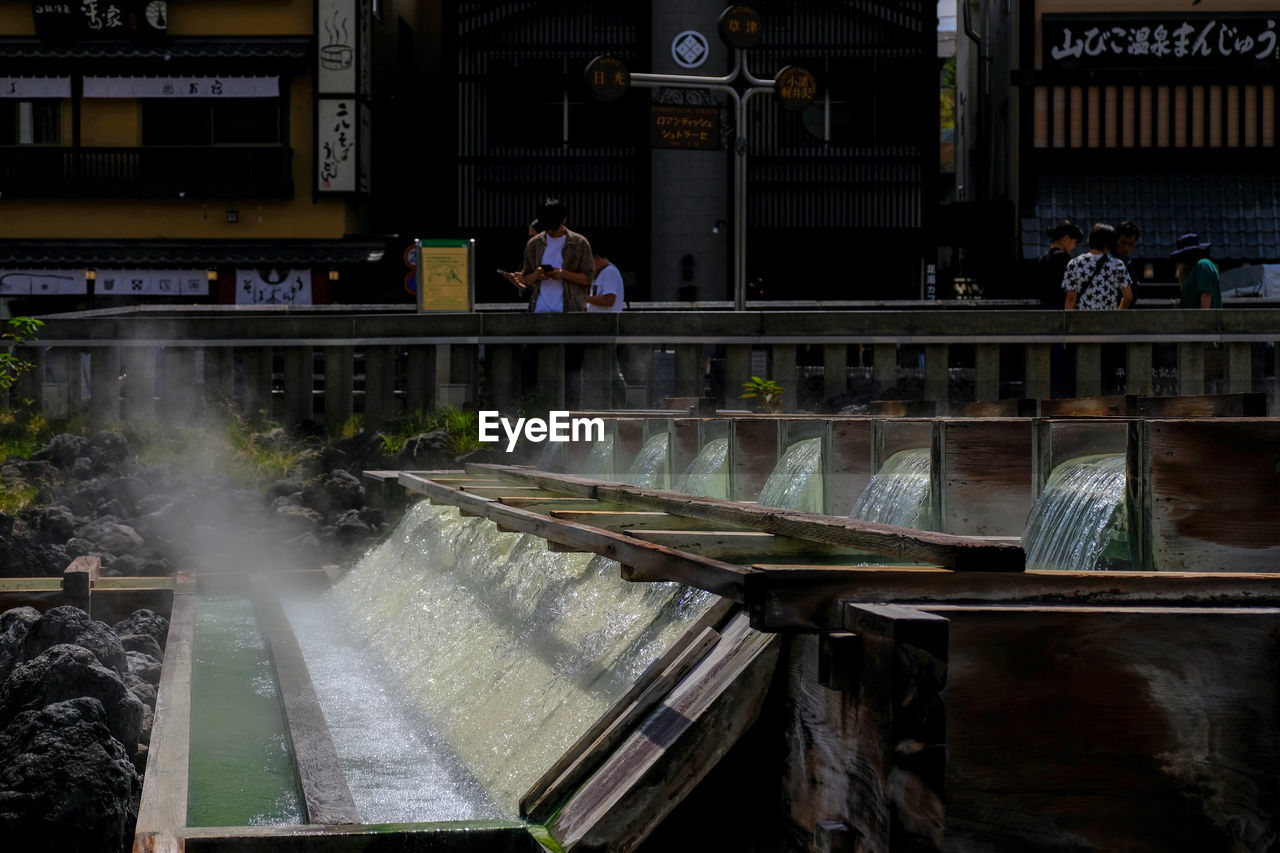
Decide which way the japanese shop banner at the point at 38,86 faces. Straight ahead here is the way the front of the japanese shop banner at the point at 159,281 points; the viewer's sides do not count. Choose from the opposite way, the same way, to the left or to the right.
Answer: the same way

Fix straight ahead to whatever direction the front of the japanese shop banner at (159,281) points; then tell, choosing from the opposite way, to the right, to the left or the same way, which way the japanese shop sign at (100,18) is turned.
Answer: the same way

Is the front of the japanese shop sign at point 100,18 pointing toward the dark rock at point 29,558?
yes

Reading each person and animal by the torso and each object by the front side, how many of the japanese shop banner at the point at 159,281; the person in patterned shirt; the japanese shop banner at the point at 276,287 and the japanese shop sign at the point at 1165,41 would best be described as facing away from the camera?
1

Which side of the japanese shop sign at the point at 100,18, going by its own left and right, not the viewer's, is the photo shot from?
front

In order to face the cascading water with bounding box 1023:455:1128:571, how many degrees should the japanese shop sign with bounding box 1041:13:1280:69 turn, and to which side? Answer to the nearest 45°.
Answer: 0° — it already faces it

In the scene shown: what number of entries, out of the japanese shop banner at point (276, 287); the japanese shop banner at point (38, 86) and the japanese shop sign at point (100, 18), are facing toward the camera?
3

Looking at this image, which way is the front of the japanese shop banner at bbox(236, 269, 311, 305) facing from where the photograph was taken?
facing the viewer

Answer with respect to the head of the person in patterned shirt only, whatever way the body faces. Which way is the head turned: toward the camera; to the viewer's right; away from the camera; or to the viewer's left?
away from the camera

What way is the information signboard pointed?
toward the camera

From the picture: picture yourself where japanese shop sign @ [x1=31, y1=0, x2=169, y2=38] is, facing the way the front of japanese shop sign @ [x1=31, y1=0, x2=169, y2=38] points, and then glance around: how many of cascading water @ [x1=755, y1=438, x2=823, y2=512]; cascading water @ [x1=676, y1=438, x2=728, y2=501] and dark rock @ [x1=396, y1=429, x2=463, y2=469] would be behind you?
0

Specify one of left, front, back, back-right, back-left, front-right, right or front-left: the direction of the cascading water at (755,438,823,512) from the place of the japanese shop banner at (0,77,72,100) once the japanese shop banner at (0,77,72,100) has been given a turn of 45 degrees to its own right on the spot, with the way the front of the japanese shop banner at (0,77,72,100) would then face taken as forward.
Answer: front-left

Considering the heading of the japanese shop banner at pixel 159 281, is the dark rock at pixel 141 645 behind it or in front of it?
in front

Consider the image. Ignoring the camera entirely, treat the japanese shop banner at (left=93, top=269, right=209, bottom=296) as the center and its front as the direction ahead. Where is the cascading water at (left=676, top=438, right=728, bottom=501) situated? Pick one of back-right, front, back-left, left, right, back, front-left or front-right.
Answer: front

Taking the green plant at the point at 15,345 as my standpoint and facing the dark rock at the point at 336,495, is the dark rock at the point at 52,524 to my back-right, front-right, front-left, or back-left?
front-right

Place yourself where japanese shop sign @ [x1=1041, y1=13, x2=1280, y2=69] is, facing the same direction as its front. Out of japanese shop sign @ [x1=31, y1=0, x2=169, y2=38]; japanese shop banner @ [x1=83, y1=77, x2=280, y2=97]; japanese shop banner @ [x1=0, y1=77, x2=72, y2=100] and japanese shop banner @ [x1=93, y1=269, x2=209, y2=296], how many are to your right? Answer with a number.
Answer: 4

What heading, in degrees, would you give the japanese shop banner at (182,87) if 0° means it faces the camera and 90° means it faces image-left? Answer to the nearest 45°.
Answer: approximately 0°

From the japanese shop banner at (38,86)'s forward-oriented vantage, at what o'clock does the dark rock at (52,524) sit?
The dark rock is roughly at 12 o'clock from the japanese shop banner.

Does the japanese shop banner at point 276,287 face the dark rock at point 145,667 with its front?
yes
